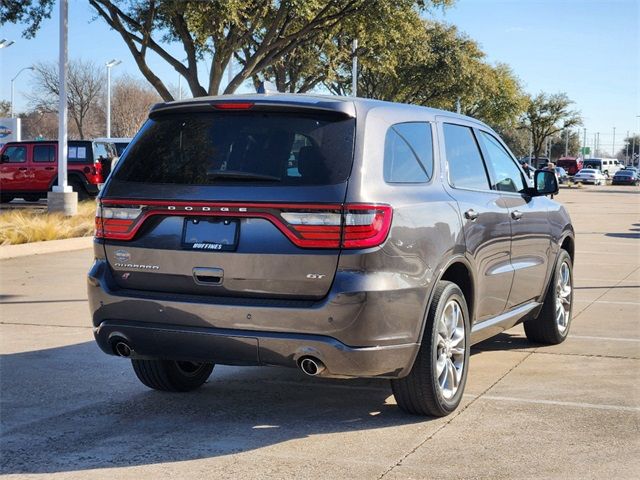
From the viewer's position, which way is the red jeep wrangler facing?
facing away from the viewer and to the left of the viewer

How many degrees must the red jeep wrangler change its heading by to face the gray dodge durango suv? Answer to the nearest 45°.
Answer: approximately 135° to its left

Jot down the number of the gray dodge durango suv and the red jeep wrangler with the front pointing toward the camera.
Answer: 0

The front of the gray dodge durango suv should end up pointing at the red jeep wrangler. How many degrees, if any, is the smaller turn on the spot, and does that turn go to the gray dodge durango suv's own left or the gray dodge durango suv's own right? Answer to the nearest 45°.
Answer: approximately 45° to the gray dodge durango suv's own left

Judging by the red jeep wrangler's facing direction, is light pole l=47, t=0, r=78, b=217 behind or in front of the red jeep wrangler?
behind

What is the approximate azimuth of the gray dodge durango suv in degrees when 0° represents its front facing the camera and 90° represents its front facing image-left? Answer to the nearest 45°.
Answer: approximately 225°

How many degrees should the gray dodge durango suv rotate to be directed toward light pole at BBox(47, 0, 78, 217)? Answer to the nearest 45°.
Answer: approximately 45° to its left

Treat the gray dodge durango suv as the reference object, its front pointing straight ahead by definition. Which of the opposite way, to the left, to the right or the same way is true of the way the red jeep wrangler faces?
to the left
